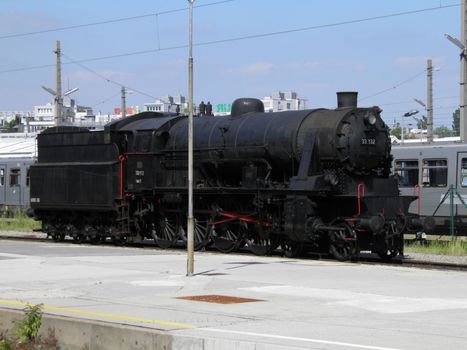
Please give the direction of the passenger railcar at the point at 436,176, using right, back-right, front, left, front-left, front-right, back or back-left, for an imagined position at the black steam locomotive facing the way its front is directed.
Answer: left

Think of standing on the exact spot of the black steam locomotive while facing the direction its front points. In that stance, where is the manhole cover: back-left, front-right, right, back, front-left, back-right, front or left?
front-right

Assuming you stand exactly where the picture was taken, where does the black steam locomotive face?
facing the viewer and to the right of the viewer

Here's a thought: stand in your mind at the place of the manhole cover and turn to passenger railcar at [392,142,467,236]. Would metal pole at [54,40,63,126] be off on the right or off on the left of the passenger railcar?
left

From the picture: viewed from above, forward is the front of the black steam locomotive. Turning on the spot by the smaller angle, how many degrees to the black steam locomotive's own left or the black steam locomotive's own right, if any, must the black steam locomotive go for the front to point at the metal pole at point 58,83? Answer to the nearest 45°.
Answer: approximately 180°
